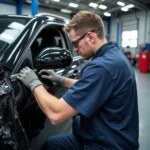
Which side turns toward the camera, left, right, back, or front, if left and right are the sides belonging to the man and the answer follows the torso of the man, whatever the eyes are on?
left

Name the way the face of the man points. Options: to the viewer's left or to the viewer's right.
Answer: to the viewer's left

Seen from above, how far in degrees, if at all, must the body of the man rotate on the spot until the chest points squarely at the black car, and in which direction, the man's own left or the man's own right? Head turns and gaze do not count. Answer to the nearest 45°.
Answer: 0° — they already face it

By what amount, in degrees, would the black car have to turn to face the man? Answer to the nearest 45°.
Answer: approximately 90° to its left
